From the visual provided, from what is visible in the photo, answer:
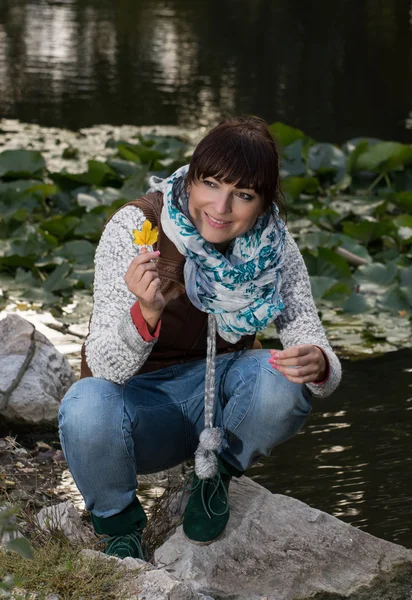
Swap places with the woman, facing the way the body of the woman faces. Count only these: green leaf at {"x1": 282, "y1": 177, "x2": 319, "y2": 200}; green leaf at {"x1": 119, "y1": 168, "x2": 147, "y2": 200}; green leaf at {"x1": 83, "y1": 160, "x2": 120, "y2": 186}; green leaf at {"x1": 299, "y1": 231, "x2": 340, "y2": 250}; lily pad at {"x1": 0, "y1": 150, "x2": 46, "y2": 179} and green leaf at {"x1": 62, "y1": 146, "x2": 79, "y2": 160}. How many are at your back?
6

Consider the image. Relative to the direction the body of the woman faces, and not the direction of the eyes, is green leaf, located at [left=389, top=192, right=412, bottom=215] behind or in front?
behind

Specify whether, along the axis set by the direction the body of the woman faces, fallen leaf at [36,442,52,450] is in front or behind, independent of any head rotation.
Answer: behind

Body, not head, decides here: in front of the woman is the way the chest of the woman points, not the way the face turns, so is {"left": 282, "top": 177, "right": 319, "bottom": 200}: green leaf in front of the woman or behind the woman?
behind

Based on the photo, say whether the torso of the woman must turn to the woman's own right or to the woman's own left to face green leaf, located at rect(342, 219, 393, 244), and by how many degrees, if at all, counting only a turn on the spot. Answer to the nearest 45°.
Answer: approximately 180°

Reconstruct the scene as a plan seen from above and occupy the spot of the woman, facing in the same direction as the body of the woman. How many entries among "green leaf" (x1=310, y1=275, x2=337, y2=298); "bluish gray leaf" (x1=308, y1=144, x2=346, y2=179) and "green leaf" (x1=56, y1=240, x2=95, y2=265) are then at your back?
3

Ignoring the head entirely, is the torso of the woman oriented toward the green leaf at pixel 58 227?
no

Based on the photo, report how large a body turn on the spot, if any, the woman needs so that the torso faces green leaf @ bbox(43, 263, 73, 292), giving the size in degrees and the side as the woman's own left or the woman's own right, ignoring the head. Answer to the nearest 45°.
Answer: approximately 180°

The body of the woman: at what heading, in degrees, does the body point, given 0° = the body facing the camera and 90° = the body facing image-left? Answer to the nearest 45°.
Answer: approximately 0°

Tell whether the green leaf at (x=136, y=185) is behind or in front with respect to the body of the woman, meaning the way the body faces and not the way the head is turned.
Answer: behind

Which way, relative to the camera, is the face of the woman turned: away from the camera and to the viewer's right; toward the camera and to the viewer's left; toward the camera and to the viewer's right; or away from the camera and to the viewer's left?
toward the camera and to the viewer's left

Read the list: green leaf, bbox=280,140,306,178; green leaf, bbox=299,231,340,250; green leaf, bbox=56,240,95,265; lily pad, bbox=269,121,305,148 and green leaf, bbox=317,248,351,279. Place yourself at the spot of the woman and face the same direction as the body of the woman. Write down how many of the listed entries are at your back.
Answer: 5

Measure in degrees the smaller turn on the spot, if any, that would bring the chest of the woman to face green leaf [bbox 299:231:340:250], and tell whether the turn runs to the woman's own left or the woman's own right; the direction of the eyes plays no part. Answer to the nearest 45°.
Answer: approximately 180°

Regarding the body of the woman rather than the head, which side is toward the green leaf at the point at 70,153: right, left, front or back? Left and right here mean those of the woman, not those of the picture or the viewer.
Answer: back
